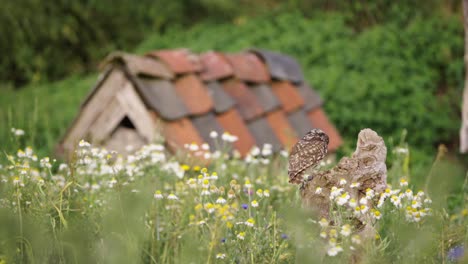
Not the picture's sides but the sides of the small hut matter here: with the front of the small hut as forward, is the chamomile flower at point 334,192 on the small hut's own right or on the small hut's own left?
on the small hut's own left

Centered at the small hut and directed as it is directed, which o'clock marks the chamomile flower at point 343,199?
The chamomile flower is roughly at 10 o'clock from the small hut.

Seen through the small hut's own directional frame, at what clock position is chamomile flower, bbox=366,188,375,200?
The chamomile flower is roughly at 10 o'clock from the small hut.

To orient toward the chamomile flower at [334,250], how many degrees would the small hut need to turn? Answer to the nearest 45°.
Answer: approximately 45° to its left

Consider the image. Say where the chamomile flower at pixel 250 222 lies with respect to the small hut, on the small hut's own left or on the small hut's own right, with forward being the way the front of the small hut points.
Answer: on the small hut's own left

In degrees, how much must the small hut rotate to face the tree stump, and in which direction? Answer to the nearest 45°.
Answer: approximately 45° to its left

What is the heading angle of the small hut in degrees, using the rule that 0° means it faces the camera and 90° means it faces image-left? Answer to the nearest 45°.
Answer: approximately 45°

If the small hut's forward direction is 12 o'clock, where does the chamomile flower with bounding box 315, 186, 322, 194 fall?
The chamomile flower is roughly at 10 o'clock from the small hut.

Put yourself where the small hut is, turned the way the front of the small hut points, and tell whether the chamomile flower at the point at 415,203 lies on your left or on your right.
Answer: on your left
